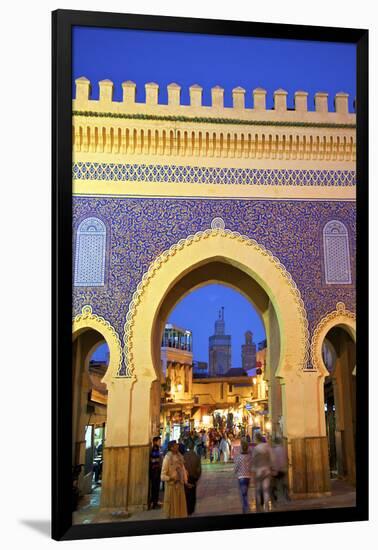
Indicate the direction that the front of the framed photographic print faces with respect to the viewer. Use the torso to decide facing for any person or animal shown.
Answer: facing the viewer and to the right of the viewer
